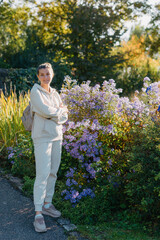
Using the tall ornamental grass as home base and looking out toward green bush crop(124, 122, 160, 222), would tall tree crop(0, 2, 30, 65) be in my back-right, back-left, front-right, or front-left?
back-left

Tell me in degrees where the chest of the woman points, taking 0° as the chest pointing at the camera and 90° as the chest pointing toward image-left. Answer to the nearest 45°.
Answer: approximately 315°

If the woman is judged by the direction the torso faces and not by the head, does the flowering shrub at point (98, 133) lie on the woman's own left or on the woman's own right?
on the woman's own left
